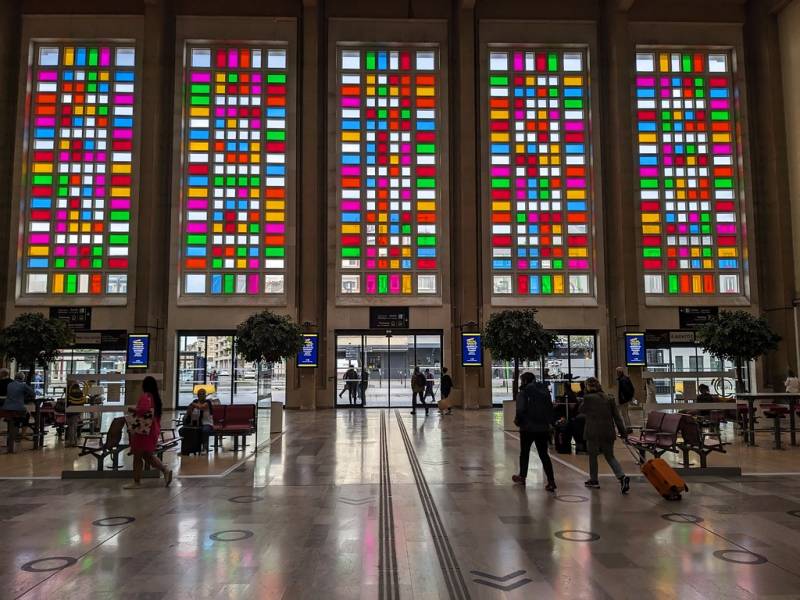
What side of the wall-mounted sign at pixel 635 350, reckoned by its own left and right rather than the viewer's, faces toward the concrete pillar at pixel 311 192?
right

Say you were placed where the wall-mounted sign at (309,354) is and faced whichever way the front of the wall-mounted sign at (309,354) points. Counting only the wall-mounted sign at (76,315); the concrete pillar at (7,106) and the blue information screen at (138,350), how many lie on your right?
3

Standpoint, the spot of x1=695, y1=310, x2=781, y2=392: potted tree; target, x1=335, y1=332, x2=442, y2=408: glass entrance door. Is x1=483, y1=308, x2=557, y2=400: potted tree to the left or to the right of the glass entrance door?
left

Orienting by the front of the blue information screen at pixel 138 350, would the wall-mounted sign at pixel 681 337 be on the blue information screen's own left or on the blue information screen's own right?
on the blue information screen's own left

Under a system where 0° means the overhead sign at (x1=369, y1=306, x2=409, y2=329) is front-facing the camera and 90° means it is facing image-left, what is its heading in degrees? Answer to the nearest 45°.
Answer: approximately 0°

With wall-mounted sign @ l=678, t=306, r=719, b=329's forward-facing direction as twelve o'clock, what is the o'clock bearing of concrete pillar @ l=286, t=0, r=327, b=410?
The concrete pillar is roughly at 2 o'clock from the wall-mounted sign.

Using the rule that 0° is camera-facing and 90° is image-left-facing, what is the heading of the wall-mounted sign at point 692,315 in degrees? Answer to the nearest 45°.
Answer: approximately 0°

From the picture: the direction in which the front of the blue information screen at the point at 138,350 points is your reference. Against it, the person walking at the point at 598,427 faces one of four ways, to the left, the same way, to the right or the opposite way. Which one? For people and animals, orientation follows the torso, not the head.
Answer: the opposite way
